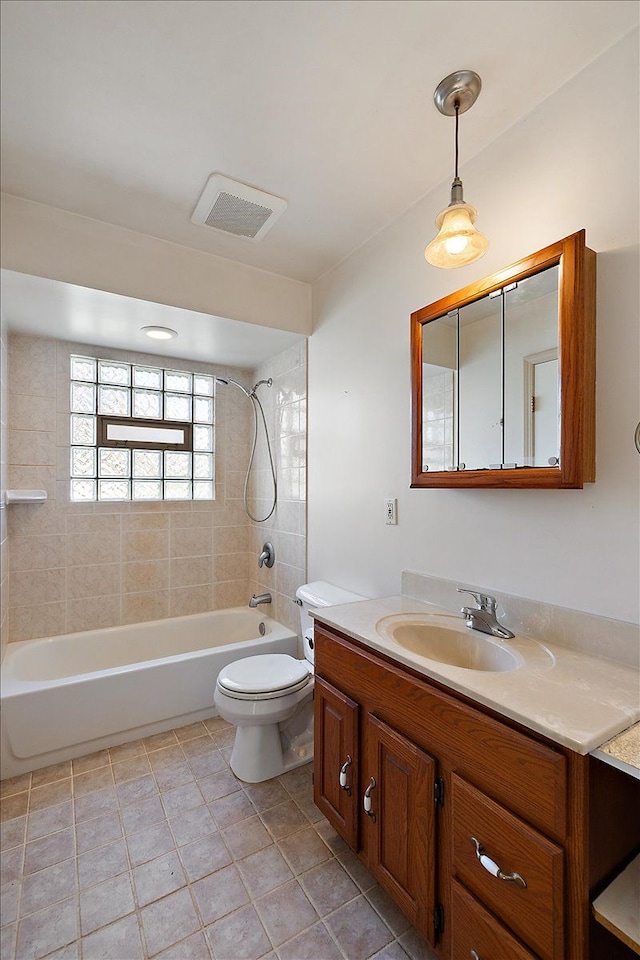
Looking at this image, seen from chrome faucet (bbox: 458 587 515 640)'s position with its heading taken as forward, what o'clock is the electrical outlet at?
The electrical outlet is roughly at 3 o'clock from the chrome faucet.

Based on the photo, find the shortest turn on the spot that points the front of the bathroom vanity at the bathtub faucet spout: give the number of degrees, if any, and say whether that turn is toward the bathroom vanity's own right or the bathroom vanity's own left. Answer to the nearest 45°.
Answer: approximately 90° to the bathroom vanity's own right

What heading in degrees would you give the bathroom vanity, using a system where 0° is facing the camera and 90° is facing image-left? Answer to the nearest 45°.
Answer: approximately 45°

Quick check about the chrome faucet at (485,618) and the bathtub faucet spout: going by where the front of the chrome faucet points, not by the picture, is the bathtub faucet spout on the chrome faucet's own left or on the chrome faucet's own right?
on the chrome faucet's own right

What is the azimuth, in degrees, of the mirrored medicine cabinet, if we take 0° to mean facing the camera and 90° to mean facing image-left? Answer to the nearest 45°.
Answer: approximately 45°

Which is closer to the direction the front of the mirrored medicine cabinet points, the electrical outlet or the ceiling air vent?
the ceiling air vent

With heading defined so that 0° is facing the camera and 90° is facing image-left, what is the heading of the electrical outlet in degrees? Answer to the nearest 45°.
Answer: approximately 45°
